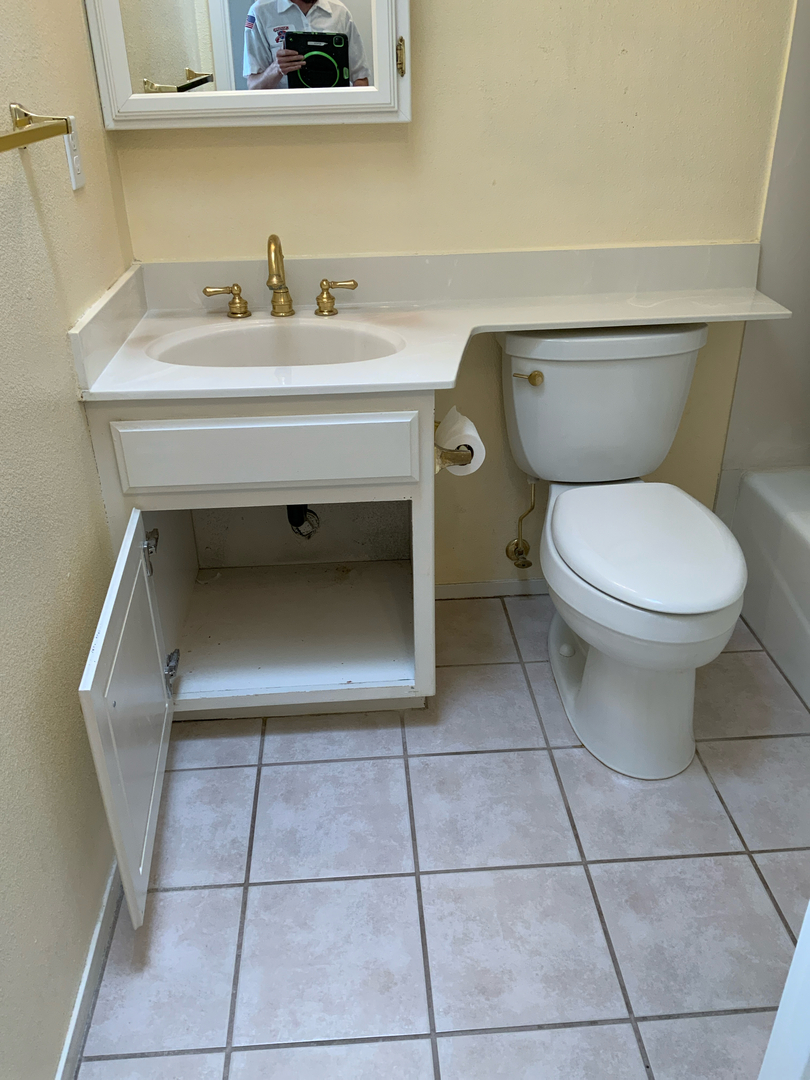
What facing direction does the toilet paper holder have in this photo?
to the viewer's right

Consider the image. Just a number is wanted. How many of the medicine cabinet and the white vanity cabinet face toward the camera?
2

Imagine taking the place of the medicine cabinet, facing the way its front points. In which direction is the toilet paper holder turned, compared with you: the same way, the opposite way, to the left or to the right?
to the left

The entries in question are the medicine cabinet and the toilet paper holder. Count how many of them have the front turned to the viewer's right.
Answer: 1

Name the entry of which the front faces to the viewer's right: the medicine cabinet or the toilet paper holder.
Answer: the toilet paper holder

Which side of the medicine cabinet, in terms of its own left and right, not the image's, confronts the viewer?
front
